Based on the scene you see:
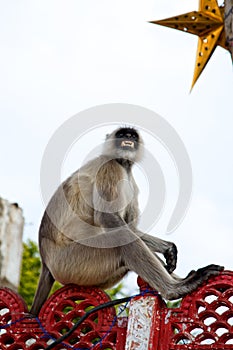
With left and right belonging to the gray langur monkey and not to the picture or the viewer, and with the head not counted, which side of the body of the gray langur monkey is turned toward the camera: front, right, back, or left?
right
